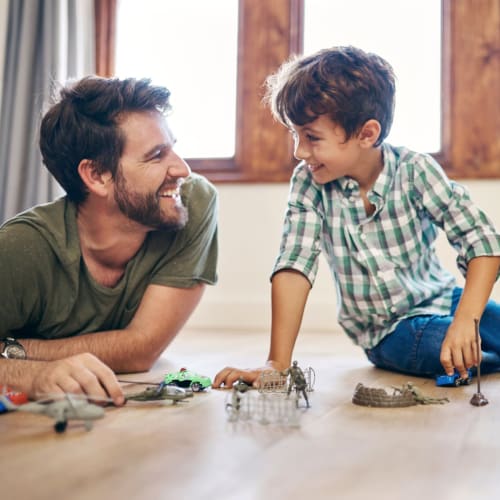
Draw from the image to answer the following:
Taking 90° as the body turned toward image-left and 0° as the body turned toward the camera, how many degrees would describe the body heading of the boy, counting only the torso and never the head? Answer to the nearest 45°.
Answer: approximately 45°

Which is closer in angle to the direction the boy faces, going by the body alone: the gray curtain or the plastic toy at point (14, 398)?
the plastic toy

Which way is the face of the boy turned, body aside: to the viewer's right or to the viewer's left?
to the viewer's left

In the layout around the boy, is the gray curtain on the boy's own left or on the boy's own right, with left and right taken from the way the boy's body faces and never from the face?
on the boy's own right
